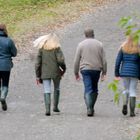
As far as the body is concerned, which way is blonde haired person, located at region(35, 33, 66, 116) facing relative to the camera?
away from the camera

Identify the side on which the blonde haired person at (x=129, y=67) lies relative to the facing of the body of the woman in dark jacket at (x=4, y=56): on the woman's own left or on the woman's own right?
on the woman's own right

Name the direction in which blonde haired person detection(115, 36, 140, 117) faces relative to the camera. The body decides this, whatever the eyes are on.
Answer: away from the camera

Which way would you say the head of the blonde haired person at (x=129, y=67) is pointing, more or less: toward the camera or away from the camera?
away from the camera

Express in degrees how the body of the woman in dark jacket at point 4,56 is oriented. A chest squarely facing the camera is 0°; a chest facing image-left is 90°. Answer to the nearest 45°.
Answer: approximately 180°

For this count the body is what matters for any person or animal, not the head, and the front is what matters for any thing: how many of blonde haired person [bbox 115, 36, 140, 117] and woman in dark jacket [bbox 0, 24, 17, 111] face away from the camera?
2
